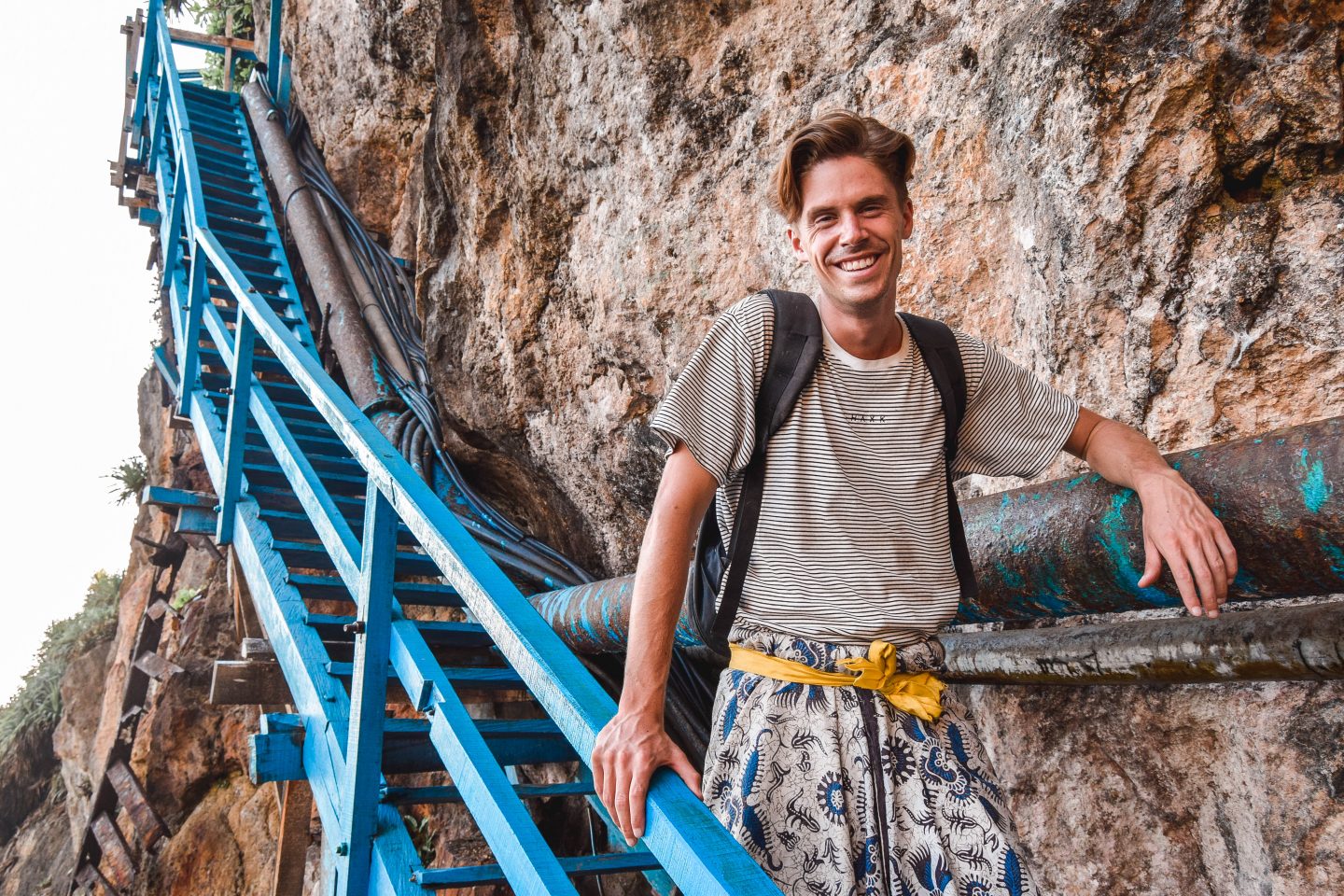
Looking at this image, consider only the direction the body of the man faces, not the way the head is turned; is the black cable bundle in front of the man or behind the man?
behind

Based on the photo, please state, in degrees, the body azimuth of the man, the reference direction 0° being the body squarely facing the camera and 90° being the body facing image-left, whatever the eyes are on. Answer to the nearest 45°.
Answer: approximately 0°

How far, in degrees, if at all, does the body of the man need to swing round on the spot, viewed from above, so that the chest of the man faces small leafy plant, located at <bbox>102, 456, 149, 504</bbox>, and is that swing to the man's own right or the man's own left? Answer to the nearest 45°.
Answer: approximately 135° to the man's own right

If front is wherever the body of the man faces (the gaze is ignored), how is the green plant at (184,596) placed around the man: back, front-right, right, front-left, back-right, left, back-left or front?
back-right

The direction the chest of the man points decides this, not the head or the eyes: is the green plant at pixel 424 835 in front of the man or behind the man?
behind

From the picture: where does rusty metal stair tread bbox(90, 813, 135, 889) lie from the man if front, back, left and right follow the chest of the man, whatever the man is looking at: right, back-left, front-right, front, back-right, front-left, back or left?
back-right
